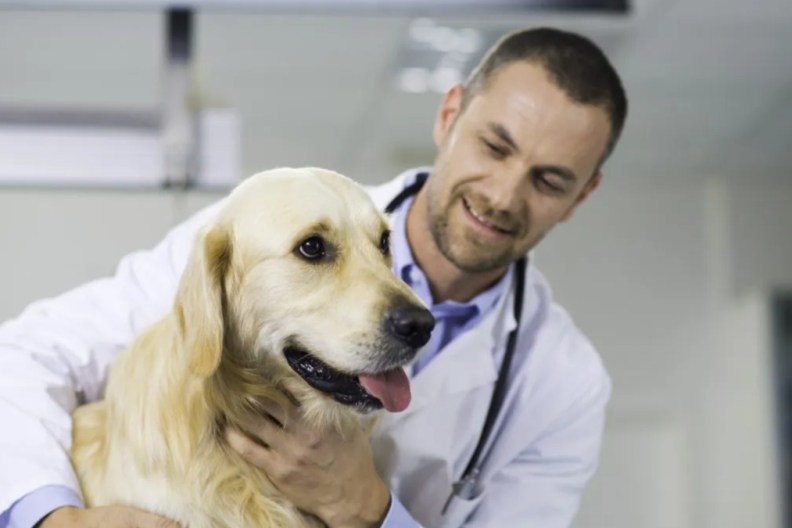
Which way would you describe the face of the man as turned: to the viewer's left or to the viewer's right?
to the viewer's left

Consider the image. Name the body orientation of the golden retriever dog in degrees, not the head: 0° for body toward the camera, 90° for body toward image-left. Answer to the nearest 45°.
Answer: approximately 315°

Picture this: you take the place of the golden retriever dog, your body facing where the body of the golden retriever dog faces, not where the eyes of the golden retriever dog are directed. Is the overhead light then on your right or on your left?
on your left
